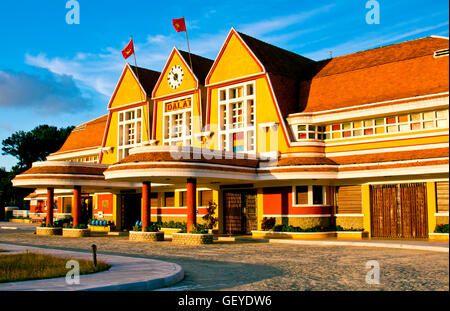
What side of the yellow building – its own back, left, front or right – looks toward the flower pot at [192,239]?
front

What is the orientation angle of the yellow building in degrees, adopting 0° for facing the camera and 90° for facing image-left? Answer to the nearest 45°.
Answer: approximately 45°

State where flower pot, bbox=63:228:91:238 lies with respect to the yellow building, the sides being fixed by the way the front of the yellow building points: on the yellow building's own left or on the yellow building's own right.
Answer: on the yellow building's own right
